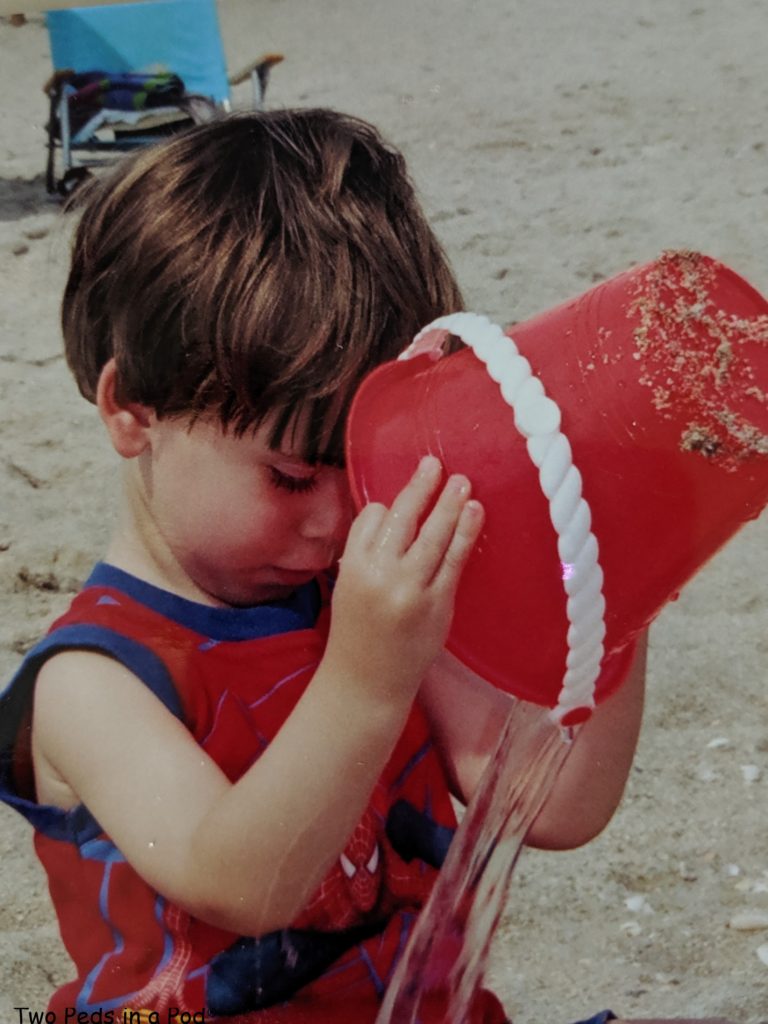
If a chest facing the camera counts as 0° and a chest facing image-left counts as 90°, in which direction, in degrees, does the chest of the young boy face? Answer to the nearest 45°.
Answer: approximately 315°

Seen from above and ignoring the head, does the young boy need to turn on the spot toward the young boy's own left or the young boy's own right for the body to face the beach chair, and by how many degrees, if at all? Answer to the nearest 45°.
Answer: approximately 135° to the young boy's own left

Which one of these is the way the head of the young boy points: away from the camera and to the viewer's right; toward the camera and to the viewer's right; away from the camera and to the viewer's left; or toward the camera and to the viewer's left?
toward the camera and to the viewer's right
